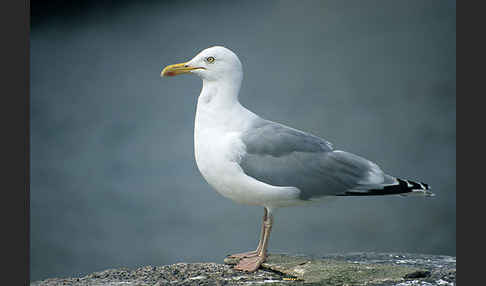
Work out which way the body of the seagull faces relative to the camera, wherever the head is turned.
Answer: to the viewer's left
